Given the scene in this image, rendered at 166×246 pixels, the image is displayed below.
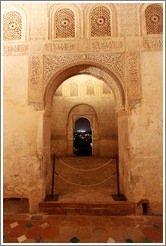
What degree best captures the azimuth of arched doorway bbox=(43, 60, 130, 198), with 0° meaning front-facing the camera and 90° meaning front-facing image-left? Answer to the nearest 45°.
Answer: approximately 0°

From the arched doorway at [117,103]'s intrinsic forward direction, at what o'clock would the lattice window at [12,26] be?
The lattice window is roughly at 3 o'clock from the arched doorway.
